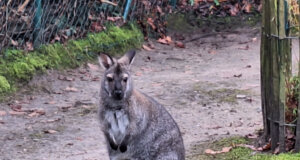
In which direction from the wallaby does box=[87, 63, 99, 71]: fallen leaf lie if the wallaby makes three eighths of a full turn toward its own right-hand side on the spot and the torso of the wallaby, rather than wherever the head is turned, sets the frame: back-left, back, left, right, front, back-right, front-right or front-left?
front

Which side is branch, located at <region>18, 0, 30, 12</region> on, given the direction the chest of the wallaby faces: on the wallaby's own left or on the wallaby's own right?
on the wallaby's own right

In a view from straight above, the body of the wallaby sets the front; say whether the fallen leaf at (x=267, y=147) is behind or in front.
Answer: behind

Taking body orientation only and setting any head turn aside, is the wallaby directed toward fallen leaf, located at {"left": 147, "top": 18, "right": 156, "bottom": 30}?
no

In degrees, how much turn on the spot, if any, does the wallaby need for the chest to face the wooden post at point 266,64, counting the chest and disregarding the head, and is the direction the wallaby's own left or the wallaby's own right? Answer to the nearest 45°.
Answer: approximately 135° to the wallaby's own left

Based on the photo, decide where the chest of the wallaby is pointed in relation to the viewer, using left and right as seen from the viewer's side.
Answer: facing the viewer and to the left of the viewer

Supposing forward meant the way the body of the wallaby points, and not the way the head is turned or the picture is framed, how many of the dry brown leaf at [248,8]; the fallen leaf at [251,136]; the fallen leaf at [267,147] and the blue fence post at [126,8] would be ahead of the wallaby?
0

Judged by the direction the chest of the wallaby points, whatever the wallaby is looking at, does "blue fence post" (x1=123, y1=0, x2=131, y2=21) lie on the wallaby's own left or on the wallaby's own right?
on the wallaby's own right

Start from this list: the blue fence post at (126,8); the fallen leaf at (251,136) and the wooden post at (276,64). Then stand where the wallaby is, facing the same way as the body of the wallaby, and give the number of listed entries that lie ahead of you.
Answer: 0

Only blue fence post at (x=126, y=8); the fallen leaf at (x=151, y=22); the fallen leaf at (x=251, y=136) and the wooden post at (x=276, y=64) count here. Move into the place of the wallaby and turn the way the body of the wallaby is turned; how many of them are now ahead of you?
0

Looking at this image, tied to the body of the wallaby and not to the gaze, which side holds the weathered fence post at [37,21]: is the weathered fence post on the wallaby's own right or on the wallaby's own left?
on the wallaby's own right
